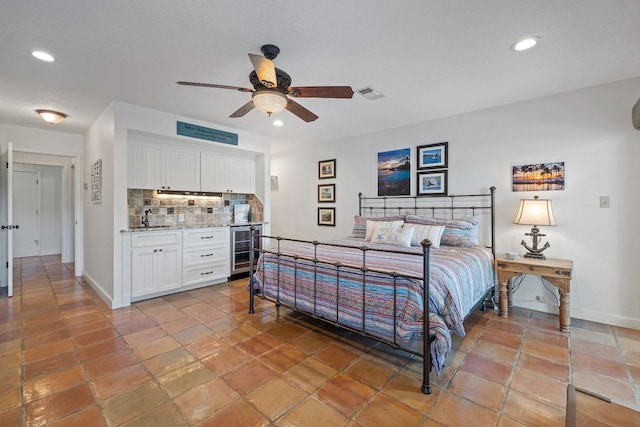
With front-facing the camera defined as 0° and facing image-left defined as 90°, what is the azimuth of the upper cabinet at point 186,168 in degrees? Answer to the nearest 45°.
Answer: approximately 315°

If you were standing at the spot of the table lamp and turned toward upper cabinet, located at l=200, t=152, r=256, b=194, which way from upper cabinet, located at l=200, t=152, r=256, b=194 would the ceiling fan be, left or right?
left

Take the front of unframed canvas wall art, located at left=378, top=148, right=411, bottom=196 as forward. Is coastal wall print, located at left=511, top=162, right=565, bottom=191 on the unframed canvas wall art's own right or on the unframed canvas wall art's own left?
on the unframed canvas wall art's own left

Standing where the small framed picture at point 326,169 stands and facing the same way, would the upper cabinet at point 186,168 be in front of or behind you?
in front

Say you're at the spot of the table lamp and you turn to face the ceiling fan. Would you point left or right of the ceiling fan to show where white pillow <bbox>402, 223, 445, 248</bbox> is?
right

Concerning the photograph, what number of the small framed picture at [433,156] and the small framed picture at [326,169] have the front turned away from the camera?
0
